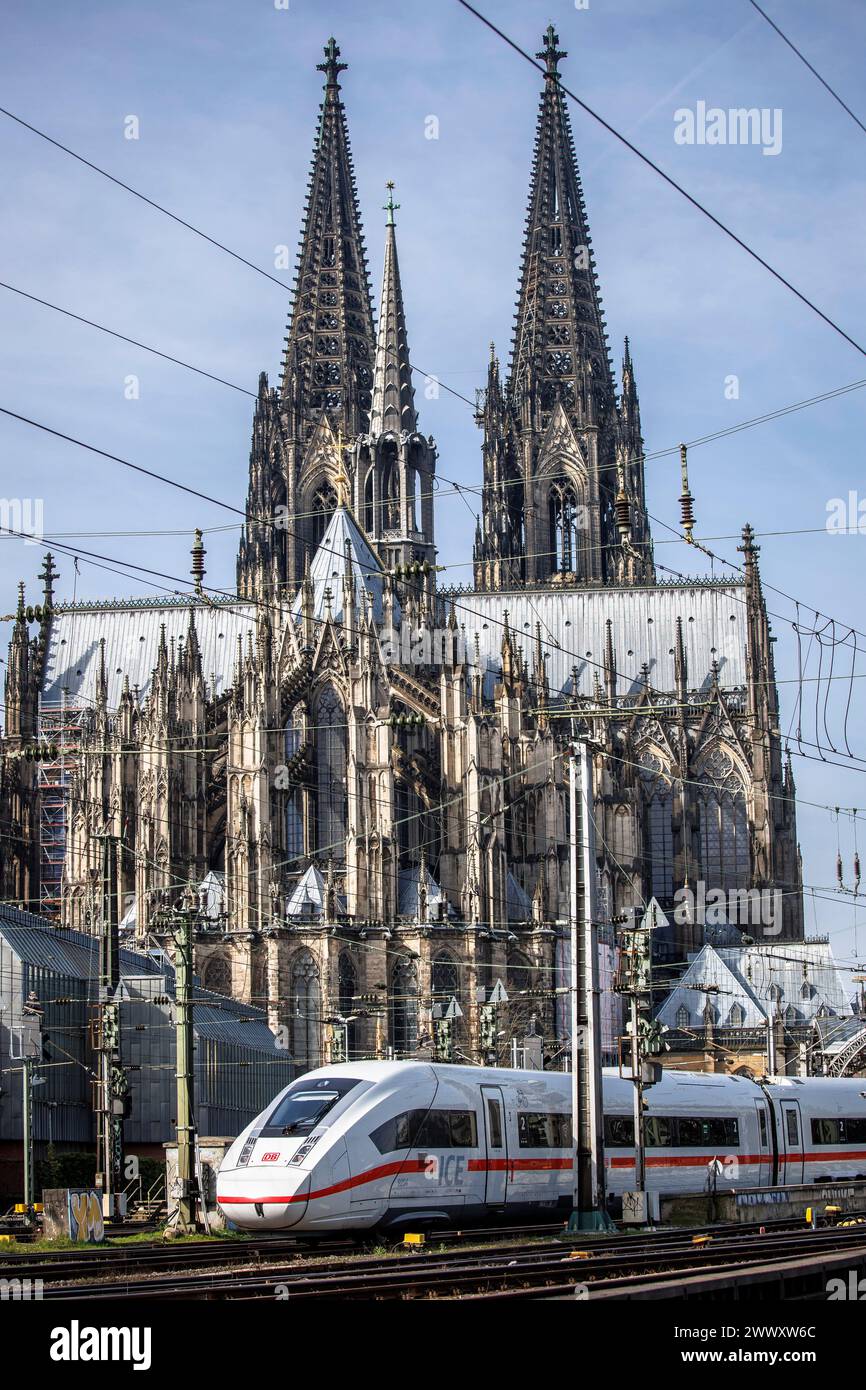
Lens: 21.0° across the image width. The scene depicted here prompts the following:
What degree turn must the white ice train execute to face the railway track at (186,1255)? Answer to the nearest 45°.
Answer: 0° — it already faces it
